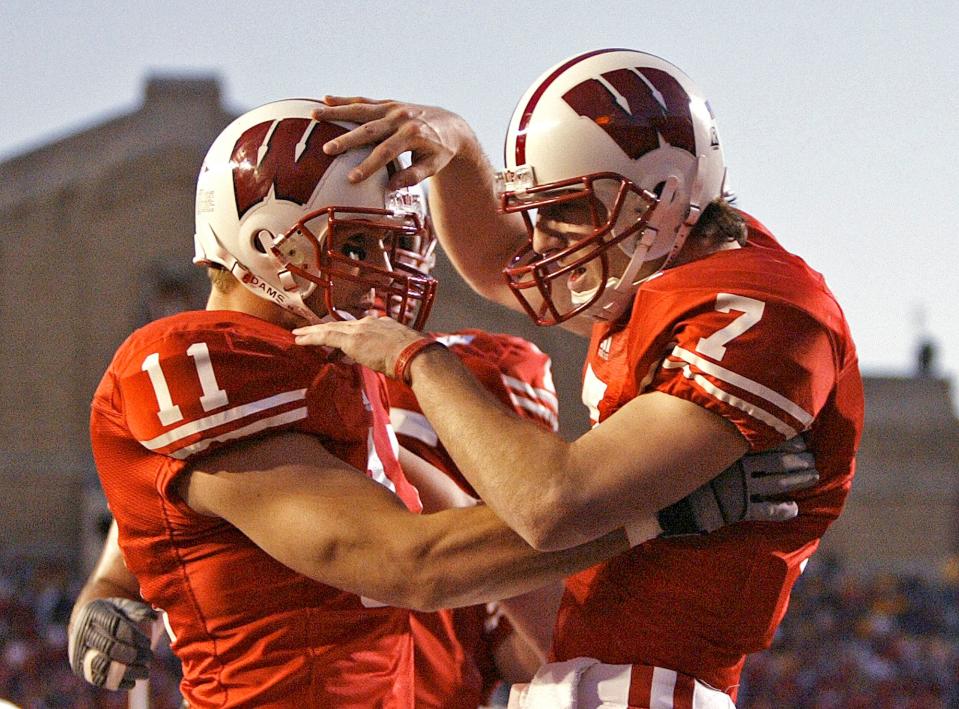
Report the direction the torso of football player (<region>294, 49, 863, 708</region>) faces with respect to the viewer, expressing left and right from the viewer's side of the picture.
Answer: facing to the left of the viewer

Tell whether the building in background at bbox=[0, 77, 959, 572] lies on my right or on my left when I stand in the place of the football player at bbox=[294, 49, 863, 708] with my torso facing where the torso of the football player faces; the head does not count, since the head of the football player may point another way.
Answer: on my right

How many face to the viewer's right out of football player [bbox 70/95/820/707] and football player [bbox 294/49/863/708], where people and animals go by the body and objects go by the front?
1

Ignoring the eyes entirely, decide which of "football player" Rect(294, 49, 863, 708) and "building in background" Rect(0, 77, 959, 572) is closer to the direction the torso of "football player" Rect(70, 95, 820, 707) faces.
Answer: the football player

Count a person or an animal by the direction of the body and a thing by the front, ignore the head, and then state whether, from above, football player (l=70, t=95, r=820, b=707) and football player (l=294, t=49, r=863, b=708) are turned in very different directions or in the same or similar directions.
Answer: very different directions

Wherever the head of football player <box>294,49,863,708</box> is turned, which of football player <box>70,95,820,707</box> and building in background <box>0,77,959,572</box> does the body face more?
the football player

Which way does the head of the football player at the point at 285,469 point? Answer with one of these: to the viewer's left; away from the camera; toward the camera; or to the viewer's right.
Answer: to the viewer's right

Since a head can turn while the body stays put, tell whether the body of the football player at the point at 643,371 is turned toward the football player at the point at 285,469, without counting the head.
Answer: yes

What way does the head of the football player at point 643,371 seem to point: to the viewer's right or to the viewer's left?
to the viewer's left

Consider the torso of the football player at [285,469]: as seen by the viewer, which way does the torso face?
to the viewer's right

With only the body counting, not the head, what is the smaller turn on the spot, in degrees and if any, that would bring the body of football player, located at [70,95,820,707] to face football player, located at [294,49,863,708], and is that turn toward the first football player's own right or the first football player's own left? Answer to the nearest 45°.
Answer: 0° — they already face them

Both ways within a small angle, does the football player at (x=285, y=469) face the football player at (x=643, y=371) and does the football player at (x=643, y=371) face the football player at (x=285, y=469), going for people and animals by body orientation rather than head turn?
yes
